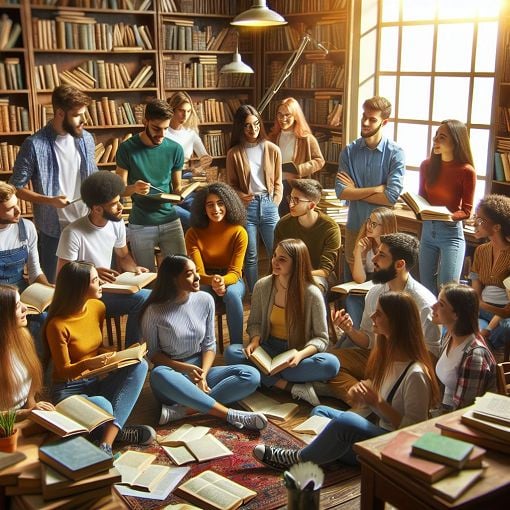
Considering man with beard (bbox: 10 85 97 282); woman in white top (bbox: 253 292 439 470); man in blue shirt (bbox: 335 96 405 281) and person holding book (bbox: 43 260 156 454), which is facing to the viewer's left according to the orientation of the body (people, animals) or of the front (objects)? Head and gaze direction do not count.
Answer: the woman in white top

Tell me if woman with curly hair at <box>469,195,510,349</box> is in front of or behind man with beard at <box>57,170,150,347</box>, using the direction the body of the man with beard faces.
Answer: in front

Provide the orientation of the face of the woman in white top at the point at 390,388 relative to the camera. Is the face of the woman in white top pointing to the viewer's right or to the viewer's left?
to the viewer's left

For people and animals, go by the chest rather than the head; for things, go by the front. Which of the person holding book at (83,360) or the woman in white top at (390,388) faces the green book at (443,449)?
the person holding book

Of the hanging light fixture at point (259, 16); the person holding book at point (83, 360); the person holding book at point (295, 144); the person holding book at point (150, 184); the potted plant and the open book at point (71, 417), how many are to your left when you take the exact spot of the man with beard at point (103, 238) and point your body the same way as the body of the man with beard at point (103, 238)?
3

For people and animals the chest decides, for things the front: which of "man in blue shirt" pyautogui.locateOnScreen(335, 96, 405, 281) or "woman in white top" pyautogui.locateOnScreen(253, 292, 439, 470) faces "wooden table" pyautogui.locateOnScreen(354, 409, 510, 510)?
the man in blue shirt

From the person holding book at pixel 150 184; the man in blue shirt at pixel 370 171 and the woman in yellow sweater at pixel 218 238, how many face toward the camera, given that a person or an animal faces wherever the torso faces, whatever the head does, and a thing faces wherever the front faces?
3

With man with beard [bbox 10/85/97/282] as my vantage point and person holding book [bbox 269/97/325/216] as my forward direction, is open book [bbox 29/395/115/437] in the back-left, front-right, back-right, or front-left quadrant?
back-right

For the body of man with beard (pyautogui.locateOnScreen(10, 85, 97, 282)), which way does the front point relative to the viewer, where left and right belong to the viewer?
facing the viewer and to the right of the viewer

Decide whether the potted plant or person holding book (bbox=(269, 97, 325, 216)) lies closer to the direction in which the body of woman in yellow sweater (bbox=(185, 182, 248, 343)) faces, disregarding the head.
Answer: the potted plant

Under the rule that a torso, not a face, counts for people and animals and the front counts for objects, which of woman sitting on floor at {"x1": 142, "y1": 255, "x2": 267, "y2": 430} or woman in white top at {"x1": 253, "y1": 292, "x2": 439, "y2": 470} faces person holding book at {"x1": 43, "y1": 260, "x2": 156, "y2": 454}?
the woman in white top

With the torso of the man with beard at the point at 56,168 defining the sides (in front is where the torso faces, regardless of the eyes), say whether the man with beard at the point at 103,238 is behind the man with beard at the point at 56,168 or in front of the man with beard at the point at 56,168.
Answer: in front

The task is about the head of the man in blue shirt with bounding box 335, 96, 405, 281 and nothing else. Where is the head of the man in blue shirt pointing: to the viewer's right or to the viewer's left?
to the viewer's left

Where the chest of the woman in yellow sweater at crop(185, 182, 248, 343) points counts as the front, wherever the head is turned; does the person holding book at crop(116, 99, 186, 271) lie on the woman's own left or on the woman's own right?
on the woman's own right

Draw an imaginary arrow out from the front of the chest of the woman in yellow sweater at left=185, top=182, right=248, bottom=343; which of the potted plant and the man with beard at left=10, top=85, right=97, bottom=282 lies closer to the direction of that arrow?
the potted plant

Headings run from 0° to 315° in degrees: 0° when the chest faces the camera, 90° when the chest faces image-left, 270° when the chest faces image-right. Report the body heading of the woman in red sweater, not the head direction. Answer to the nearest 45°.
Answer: approximately 45°

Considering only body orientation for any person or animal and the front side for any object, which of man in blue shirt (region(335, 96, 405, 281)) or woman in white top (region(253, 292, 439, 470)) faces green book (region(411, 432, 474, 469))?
the man in blue shirt
